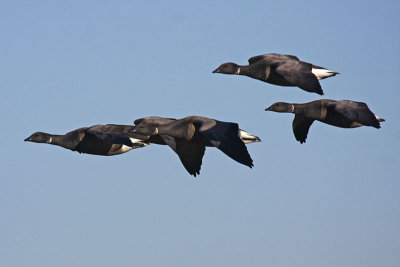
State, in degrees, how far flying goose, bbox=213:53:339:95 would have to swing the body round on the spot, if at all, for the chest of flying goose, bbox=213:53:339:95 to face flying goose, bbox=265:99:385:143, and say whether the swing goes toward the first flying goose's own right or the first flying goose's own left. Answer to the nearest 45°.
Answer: approximately 180°

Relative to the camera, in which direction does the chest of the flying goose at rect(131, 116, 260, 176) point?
to the viewer's left

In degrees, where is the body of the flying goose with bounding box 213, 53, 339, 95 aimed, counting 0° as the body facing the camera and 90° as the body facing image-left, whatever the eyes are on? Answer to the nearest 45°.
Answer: approximately 90°

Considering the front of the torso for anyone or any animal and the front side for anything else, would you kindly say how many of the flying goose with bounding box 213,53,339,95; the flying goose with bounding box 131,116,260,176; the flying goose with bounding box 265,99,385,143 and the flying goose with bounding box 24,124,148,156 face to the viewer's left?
4

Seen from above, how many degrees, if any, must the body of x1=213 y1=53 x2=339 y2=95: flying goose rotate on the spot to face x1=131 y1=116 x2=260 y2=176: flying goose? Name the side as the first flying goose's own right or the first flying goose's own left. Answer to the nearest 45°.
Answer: approximately 45° to the first flying goose's own left

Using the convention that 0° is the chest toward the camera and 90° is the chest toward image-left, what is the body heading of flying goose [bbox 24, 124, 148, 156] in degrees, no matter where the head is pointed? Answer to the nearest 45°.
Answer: approximately 90°

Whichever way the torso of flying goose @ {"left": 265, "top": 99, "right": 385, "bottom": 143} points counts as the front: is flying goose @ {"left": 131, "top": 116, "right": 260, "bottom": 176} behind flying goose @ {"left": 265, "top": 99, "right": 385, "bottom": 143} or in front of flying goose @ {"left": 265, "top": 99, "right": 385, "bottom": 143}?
in front

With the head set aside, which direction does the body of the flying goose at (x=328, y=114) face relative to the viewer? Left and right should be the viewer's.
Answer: facing to the left of the viewer
